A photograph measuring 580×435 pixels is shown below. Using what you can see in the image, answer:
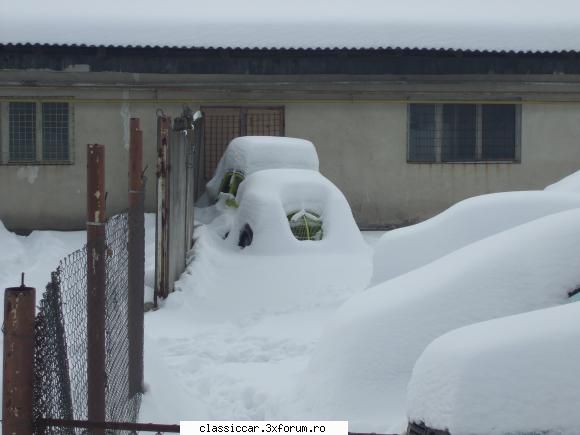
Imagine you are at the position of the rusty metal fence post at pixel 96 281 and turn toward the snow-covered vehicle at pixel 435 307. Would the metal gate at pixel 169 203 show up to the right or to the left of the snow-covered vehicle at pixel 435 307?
left

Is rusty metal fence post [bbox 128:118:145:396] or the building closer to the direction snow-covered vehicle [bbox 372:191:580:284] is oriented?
the rusty metal fence post

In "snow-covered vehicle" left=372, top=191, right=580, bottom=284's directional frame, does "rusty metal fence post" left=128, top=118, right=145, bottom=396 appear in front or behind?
in front

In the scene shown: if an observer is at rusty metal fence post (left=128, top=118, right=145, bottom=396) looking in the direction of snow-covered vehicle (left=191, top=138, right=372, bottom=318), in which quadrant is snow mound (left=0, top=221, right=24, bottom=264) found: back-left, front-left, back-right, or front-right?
front-left

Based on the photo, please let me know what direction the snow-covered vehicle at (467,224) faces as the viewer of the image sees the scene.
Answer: facing the viewer and to the left of the viewer

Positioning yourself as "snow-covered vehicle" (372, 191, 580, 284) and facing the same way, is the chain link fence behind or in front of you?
in front

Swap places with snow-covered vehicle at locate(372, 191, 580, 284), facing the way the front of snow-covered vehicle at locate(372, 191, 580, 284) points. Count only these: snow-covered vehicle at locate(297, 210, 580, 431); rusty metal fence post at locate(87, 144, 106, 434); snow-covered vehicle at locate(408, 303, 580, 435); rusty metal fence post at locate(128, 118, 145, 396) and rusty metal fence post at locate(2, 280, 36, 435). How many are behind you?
0

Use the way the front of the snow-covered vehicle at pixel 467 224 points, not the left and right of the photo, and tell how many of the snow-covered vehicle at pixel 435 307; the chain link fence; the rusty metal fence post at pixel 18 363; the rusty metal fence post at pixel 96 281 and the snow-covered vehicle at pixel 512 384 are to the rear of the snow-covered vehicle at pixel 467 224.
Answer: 0

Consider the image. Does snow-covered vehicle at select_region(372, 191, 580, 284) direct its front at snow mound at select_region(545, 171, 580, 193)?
no
